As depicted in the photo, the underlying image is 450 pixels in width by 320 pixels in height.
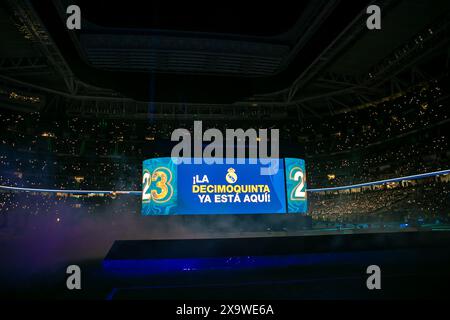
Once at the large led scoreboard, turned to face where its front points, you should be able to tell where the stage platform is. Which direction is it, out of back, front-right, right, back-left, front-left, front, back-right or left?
front

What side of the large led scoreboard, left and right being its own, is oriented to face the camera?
front
